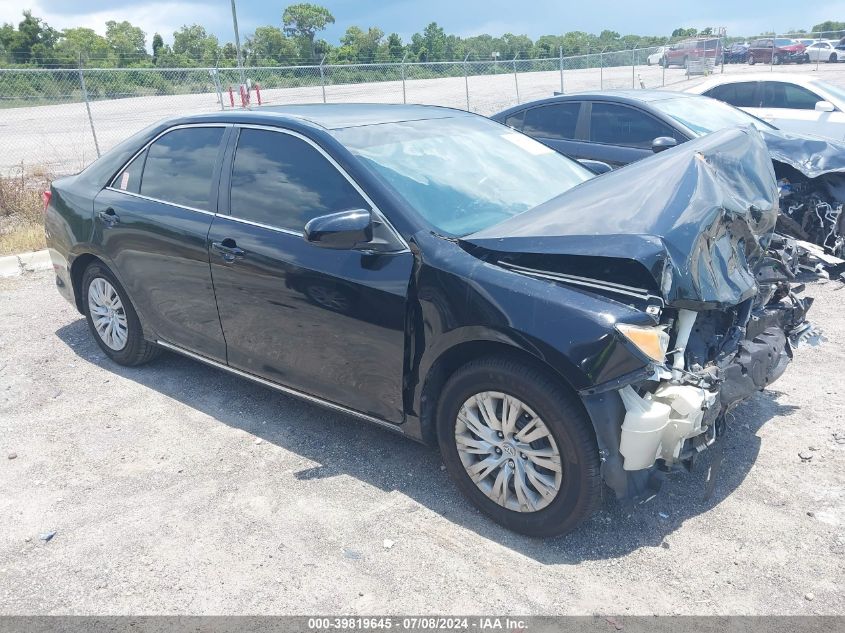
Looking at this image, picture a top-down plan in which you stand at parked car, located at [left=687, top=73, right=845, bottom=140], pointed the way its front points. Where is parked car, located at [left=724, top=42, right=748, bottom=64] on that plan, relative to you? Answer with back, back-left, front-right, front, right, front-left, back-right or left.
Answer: back-left

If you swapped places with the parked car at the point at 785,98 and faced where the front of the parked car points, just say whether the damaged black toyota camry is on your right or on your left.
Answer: on your right

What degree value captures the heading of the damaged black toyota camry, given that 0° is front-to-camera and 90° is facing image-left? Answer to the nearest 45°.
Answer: approximately 315°

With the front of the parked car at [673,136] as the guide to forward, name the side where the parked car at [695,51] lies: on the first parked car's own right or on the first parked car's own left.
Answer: on the first parked car's own left

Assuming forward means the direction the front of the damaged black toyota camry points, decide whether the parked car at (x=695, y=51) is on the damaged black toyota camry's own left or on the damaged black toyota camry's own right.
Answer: on the damaged black toyota camry's own left

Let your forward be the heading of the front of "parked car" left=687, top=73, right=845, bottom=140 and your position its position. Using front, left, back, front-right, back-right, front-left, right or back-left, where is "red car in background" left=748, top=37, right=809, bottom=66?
back-left

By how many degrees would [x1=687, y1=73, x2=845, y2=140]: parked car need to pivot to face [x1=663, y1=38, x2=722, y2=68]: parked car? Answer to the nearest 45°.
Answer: approximately 135° to its left

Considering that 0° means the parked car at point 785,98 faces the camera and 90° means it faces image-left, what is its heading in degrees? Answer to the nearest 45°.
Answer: approximately 315°
